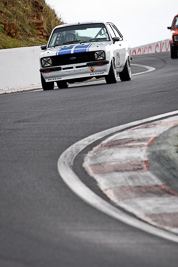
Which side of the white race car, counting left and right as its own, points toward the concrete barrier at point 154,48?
back

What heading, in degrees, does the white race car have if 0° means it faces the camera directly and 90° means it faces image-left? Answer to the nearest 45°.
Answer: approximately 0°
